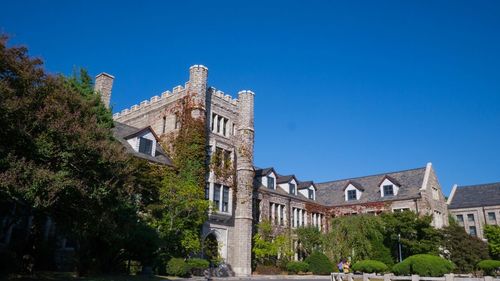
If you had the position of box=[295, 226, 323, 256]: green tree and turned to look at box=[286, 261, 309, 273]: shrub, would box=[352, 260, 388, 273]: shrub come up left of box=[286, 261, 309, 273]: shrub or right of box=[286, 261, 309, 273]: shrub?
left

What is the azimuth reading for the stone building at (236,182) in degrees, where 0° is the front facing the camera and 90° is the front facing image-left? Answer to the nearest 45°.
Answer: approximately 315°

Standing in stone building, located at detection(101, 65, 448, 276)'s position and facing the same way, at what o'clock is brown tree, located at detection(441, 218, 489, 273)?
The brown tree is roughly at 10 o'clock from the stone building.

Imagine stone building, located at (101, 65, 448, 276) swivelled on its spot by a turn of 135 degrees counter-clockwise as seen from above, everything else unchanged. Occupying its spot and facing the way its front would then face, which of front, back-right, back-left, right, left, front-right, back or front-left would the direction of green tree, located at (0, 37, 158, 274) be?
back

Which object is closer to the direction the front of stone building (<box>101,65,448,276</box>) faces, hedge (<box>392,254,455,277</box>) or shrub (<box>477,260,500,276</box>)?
the hedge

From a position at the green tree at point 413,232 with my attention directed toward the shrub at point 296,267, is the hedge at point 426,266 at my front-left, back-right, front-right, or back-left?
front-left
